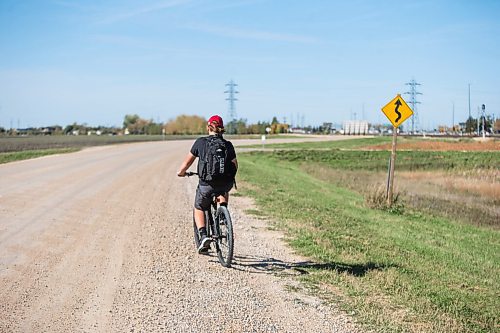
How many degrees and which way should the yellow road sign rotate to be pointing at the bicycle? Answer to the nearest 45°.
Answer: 0° — it already faces it

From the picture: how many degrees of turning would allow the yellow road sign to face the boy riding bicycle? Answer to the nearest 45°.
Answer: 0° — it already faces them

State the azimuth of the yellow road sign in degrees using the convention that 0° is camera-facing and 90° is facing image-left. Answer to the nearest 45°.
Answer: approximately 0°
